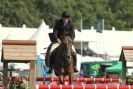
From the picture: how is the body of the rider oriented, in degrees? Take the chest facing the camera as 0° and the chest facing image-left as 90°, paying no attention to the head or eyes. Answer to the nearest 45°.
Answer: approximately 0°
